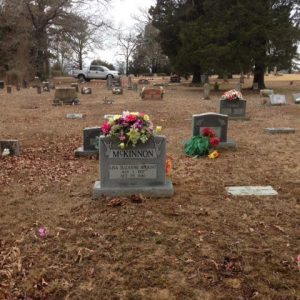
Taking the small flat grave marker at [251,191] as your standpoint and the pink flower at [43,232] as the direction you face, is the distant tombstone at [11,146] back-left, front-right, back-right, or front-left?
front-right

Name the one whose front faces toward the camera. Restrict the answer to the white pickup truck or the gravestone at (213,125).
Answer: the gravestone

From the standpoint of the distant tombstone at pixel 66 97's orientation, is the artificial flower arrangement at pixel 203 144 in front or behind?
in front

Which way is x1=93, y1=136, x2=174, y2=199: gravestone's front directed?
toward the camera

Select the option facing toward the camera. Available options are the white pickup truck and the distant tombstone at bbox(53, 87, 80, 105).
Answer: the distant tombstone

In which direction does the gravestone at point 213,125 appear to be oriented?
toward the camera

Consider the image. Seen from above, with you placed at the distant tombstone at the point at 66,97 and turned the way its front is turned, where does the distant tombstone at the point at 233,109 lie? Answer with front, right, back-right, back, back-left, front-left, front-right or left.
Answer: front-left

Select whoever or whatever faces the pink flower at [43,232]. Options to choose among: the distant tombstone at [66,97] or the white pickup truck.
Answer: the distant tombstone

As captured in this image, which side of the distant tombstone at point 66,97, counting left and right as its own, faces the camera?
front

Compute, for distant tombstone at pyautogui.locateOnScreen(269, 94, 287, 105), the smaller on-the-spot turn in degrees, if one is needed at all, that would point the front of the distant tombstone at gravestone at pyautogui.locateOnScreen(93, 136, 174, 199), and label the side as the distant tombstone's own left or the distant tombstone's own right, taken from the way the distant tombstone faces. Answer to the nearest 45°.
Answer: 0° — it already faces it

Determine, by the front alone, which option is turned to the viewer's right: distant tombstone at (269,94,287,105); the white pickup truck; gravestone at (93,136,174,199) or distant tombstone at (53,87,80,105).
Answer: the white pickup truck

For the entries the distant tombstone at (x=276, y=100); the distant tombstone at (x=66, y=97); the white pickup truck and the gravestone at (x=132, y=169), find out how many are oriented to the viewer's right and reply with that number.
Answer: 1

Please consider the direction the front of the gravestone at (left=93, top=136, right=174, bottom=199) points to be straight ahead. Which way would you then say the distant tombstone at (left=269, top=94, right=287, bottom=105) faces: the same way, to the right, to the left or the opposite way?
the same way

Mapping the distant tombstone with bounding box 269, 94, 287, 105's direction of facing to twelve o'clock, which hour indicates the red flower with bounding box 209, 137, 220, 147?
The red flower is roughly at 12 o'clock from the distant tombstone.

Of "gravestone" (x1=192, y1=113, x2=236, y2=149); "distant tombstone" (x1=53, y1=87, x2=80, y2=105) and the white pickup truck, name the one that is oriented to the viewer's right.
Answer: the white pickup truck

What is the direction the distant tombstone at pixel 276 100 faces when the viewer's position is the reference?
facing the viewer

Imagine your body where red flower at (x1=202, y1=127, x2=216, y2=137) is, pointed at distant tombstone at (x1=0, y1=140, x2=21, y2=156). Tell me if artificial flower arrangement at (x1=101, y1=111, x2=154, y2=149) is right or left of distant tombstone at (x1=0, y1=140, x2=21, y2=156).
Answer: left

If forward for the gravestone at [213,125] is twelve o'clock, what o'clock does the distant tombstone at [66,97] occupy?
The distant tombstone is roughly at 5 o'clock from the gravestone.

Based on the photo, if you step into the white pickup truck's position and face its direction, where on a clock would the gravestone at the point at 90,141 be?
The gravestone is roughly at 3 o'clock from the white pickup truck.

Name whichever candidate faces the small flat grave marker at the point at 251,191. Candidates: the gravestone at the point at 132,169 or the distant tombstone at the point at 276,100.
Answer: the distant tombstone

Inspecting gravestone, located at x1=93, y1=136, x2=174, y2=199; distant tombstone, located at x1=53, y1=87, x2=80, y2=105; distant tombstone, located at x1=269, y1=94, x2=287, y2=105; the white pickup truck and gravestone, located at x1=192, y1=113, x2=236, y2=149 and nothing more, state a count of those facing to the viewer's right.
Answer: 1

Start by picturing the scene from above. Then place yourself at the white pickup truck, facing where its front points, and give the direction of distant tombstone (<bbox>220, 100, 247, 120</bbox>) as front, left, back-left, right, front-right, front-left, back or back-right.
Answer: right
